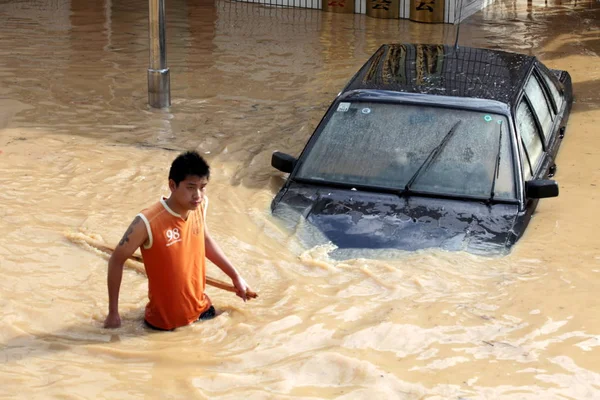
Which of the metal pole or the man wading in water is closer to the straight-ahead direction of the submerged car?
the man wading in water

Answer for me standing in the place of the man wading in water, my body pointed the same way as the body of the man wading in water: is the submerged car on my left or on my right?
on my left

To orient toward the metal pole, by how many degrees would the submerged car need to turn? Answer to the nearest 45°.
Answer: approximately 135° to its right

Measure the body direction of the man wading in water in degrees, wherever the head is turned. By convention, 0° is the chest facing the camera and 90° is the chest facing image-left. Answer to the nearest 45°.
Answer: approximately 315°

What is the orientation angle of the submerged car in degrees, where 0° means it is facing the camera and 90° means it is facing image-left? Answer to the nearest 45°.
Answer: approximately 0°

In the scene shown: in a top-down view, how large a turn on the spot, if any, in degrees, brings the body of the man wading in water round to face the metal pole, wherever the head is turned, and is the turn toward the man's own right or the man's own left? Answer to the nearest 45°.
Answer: approximately 135° to the man's own left

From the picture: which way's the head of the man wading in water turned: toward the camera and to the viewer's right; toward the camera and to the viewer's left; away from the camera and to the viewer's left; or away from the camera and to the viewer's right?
toward the camera and to the viewer's right

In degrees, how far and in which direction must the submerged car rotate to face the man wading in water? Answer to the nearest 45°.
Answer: approximately 45° to its right
